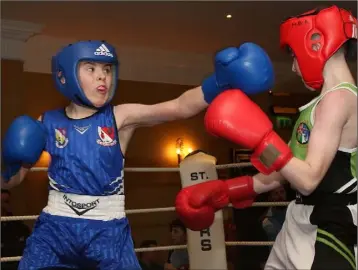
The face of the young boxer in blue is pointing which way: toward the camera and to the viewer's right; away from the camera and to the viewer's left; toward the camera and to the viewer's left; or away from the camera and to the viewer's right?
toward the camera and to the viewer's right

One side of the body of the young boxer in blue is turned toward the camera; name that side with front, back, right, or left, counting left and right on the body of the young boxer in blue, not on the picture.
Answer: front
